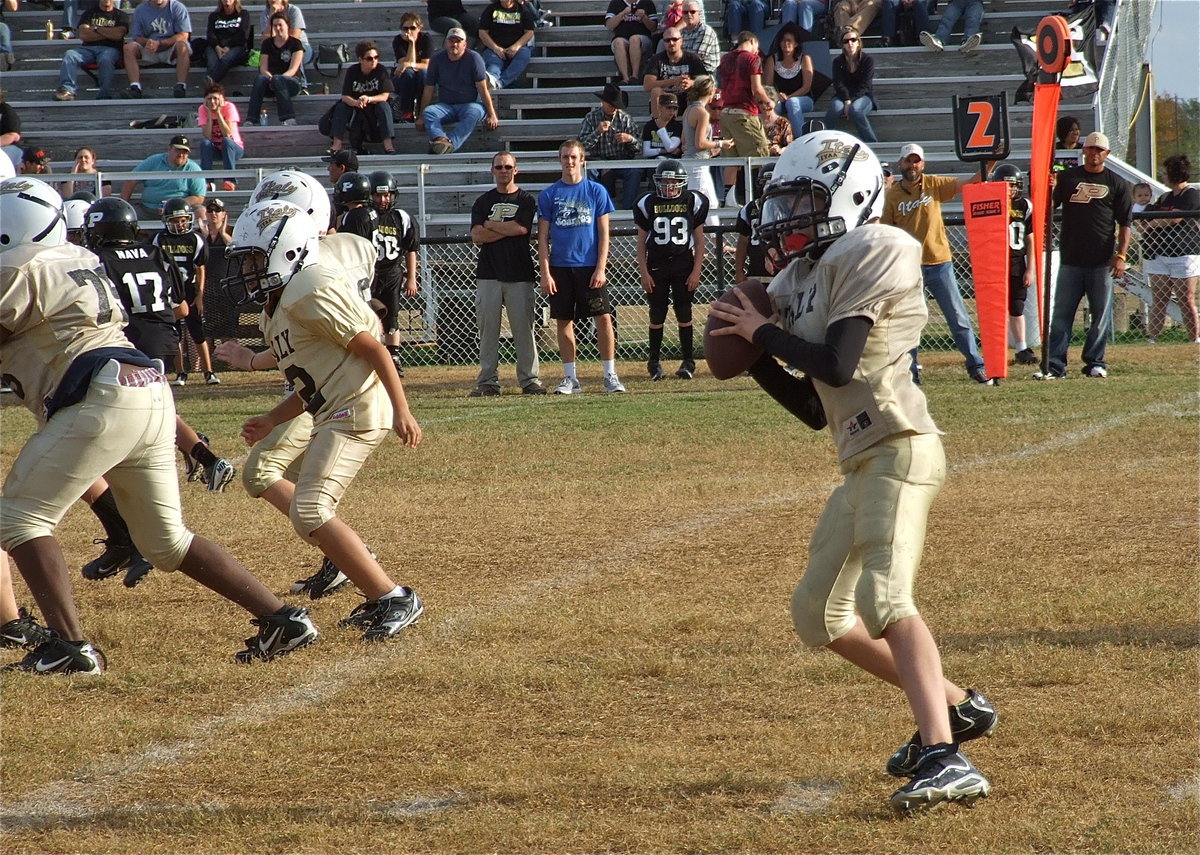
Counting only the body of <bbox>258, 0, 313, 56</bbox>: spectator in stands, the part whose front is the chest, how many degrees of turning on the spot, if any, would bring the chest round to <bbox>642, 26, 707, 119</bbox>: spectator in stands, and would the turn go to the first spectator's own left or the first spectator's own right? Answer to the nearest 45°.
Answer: approximately 45° to the first spectator's own left

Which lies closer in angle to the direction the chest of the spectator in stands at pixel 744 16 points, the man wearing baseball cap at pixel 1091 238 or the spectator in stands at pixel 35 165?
the man wearing baseball cap

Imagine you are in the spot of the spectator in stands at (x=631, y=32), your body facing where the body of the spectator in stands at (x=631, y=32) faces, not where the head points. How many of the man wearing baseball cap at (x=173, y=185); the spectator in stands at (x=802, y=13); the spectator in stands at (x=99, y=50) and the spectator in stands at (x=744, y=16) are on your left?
2

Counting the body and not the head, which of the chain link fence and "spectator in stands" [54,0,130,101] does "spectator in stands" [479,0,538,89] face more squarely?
the chain link fence

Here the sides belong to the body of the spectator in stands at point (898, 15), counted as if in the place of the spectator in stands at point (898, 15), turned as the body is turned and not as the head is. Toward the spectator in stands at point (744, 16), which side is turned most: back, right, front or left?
right

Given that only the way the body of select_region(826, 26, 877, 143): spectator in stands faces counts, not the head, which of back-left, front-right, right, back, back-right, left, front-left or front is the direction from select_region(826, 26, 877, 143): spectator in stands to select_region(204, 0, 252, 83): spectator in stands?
right

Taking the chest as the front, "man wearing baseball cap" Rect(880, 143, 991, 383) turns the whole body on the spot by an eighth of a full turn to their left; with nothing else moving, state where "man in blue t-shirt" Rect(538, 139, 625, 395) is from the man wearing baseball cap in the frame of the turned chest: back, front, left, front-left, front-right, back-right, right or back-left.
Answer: back-right

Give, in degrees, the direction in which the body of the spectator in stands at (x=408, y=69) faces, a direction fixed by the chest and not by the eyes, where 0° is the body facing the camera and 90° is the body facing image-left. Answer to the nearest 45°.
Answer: approximately 0°
